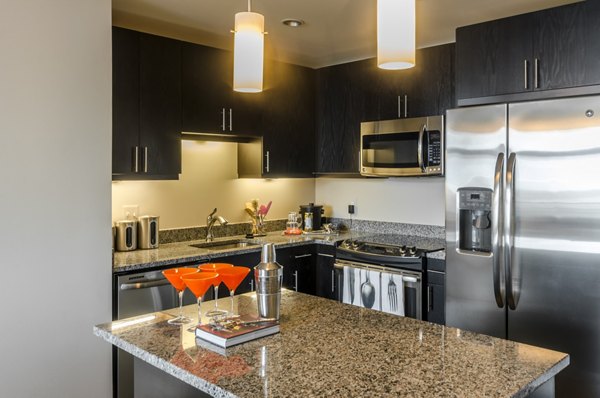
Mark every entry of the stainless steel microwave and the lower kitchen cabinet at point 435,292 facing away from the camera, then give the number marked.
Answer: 0

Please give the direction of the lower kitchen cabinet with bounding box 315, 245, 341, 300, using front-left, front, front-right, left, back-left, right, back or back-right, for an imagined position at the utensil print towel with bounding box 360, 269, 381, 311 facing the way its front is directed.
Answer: right

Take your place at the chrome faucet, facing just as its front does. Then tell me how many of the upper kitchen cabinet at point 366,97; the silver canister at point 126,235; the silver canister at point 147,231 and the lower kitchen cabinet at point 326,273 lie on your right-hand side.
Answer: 2

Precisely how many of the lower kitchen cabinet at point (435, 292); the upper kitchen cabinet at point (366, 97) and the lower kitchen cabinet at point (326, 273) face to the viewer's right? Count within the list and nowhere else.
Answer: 0

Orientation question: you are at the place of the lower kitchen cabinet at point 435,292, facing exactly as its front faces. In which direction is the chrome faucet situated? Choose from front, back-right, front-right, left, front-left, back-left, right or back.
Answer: front-right

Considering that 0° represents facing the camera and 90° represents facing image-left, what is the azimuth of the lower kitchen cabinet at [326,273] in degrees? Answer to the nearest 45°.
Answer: approximately 45°

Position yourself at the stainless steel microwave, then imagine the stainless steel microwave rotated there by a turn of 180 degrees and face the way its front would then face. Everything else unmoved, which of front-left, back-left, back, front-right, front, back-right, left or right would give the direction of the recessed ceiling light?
back

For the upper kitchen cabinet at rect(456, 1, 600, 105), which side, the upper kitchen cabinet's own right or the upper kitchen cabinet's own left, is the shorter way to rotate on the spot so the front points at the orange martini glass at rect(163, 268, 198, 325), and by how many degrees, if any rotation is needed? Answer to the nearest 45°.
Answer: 0° — it already faces it

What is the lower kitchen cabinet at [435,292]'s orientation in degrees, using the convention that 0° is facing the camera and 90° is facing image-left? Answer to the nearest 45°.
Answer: approximately 45°

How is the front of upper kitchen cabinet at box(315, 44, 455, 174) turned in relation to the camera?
facing the viewer and to the left of the viewer

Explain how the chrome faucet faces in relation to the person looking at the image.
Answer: facing the viewer and to the right of the viewer

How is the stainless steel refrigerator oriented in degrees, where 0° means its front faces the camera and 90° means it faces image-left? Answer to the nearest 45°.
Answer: approximately 45°

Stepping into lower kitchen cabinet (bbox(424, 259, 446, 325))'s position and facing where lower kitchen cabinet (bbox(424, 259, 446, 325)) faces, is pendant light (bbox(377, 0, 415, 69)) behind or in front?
in front
